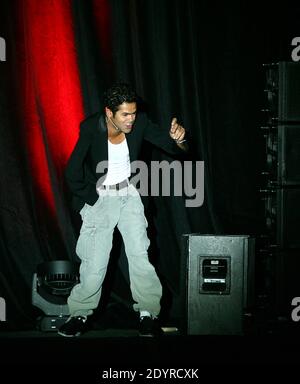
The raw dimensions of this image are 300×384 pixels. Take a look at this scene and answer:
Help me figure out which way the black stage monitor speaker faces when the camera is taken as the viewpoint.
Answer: facing away from the viewer
